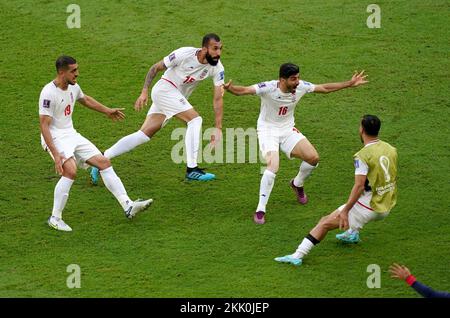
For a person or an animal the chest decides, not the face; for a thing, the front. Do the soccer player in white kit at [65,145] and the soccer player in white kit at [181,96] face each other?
no

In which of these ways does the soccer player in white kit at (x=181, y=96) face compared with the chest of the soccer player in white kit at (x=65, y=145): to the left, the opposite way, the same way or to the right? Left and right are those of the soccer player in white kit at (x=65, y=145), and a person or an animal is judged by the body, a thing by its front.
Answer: the same way

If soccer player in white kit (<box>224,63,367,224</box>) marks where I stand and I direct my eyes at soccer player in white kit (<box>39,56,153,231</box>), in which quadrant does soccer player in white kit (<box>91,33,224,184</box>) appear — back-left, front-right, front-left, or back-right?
front-right

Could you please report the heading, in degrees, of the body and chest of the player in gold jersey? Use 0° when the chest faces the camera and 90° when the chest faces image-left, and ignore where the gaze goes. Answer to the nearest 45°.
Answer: approximately 135°

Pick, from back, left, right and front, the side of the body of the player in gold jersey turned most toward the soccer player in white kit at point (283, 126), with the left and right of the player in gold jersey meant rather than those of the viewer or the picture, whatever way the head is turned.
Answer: front

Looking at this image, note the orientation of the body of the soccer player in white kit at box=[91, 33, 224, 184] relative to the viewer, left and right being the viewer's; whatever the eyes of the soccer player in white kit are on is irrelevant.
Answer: facing the viewer and to the right of the viewer

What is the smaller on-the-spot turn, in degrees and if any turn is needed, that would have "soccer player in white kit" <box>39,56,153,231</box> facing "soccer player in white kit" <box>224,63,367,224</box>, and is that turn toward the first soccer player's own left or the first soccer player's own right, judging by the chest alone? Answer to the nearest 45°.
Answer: approximately 45° to the first soccer player's own left

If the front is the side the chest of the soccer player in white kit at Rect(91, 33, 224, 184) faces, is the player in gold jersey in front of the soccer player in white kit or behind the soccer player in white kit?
in front

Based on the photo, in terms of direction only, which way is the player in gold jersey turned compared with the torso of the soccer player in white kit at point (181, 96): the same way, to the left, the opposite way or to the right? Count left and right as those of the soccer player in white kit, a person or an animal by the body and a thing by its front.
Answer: the opposite way

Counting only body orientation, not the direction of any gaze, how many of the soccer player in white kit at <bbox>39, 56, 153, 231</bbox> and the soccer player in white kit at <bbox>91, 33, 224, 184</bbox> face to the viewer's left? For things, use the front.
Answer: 0

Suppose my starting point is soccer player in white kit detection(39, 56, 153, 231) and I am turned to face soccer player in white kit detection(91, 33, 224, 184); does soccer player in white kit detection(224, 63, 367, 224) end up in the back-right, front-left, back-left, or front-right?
front-right

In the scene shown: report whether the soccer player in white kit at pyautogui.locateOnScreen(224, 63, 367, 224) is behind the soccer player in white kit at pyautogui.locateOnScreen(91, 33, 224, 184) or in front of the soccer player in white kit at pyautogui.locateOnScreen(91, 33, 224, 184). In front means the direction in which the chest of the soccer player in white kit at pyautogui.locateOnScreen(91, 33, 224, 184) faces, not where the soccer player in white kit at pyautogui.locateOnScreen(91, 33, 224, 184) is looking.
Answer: in front

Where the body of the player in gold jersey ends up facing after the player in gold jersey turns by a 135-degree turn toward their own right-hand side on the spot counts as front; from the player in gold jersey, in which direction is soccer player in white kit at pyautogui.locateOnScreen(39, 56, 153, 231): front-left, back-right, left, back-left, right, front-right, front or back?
back

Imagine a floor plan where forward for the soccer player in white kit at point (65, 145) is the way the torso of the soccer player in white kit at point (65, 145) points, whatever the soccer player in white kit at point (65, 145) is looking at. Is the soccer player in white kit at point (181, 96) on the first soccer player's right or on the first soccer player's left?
on the first soccer player's left
